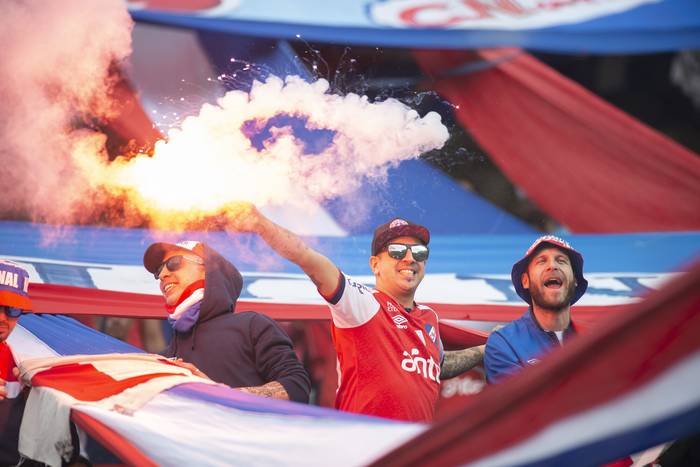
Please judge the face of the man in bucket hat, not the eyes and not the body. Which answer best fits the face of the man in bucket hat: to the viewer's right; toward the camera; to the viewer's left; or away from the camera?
toward the camera

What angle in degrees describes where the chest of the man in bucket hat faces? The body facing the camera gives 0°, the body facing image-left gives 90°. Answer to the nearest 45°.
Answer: approximately 315°

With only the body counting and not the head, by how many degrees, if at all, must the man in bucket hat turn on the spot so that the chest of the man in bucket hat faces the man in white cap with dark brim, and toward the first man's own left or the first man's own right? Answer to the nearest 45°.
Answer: approximately 135° to the first man's own right

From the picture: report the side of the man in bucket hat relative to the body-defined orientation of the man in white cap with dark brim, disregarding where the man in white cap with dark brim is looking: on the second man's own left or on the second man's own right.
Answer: on the second man's own left

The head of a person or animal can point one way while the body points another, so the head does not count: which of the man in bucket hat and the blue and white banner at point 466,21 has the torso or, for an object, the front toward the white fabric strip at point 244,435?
the blue and white banner

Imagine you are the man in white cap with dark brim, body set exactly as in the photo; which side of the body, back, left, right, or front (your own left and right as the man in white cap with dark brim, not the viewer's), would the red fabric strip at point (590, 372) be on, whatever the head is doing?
left

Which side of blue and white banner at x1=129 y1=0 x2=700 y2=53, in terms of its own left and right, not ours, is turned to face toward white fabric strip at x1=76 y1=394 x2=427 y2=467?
front

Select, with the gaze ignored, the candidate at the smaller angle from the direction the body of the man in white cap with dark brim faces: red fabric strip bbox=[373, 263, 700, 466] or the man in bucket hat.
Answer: the red fabric strip

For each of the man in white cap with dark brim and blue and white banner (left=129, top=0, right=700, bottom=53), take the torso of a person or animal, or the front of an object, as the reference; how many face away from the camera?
0

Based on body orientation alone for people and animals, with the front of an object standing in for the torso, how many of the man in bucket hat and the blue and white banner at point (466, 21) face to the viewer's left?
0

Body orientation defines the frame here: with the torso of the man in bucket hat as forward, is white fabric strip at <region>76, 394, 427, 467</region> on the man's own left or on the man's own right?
on the man's own right

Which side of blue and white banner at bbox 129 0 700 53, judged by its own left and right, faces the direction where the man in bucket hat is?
front

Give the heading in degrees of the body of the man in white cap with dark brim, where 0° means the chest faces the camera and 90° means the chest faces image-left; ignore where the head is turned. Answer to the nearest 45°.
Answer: approximately 45°

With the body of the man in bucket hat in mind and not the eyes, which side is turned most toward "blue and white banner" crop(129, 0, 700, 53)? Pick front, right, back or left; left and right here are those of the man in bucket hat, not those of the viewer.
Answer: back

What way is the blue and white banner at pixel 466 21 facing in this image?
toward the camera
